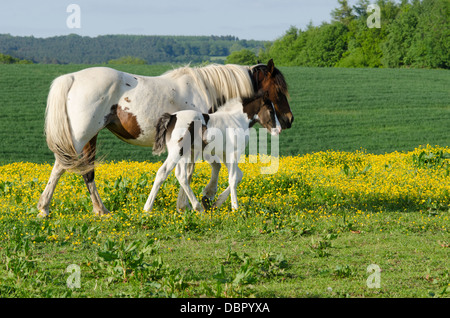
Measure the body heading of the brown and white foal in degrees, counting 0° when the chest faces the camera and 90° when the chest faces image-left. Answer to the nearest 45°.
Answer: approximately 270°
